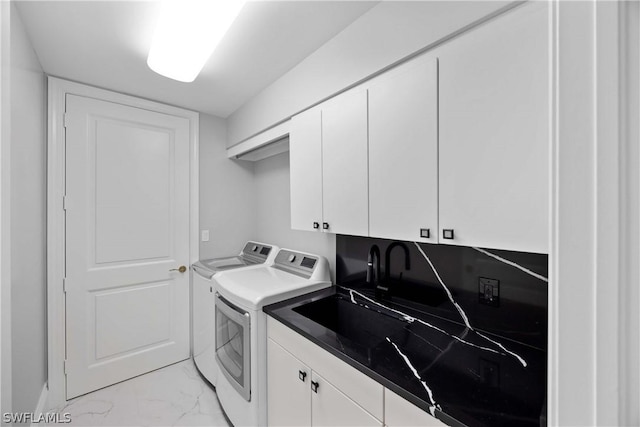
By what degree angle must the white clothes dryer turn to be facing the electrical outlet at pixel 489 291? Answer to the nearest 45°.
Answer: approximately 90° to its left

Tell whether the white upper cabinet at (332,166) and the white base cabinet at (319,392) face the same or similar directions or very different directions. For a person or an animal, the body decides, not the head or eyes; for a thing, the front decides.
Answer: same or similar directions

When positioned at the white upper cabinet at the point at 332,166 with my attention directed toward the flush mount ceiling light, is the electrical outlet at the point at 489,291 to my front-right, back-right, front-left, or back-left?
back-left

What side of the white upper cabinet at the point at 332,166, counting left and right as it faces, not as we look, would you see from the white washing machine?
right

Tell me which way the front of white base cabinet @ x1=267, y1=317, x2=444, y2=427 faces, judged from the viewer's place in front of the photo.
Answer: facing the viewer and to the left of the viewer

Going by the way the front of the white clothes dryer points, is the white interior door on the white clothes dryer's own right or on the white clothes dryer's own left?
on the white clothes dryer's own right

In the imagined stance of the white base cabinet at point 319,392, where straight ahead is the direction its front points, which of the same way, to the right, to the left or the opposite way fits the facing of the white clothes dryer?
the same way

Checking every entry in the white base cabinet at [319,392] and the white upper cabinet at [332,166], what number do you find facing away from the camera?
0

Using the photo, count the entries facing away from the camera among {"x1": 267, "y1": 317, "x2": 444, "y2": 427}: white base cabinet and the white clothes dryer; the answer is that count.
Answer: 0

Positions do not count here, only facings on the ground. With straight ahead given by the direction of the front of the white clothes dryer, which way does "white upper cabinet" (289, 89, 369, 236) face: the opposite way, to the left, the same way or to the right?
the same way

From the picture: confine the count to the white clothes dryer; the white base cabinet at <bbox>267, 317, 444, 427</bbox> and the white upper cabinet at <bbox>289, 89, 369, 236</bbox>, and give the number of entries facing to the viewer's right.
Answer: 0
